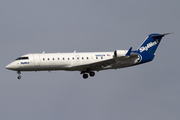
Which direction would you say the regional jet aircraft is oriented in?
to the viewer's left
